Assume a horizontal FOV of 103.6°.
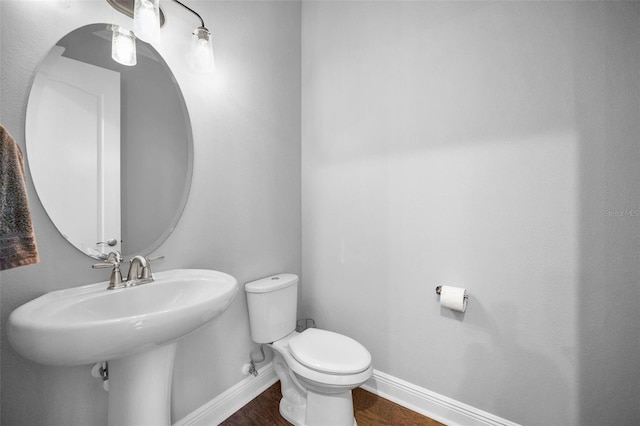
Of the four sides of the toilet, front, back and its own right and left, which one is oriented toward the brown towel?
right

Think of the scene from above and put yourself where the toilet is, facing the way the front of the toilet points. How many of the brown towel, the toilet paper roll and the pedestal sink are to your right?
2

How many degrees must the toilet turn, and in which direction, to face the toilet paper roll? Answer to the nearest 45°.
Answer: approximately 45° to its left

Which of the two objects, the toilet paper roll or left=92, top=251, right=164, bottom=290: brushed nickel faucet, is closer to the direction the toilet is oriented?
the toilet paper roll

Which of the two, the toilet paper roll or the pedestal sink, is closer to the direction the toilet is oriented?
the toilet paper roll

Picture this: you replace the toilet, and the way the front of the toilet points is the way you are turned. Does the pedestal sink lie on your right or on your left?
on your right
